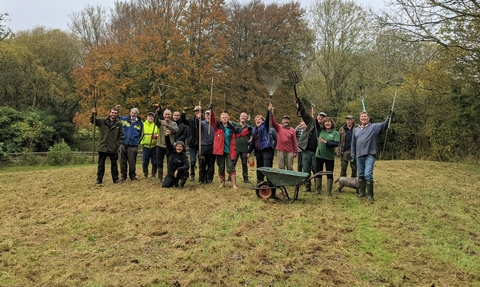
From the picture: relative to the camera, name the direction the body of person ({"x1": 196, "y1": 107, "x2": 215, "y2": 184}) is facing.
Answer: toward the camera

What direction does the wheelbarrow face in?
to the viewer's left

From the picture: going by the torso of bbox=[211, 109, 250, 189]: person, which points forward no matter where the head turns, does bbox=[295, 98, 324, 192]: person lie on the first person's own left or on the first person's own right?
on the first person's own left

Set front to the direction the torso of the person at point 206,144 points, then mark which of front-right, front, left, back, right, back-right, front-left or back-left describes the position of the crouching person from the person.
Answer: right

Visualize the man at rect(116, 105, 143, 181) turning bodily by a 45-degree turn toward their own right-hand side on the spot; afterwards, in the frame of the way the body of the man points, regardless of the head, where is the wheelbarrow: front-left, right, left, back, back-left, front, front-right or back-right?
left

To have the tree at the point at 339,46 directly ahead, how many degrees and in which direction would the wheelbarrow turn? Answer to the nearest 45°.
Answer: approximately 90° to its right

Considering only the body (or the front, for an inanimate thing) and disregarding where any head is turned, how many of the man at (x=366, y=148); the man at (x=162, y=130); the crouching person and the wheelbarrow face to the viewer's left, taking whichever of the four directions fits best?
1

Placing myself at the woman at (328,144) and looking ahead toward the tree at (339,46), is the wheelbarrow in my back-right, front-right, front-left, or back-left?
back-left

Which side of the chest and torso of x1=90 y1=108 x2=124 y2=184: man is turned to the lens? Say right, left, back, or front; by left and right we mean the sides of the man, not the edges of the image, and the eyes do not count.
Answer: front

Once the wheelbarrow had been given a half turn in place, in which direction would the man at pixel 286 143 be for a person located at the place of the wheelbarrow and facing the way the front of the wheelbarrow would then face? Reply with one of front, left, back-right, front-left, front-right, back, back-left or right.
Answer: left

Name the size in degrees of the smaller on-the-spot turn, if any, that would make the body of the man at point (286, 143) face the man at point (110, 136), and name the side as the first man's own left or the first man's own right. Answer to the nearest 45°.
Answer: approximately 90° to the first man's own right

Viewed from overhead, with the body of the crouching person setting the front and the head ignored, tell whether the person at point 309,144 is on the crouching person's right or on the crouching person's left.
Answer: on the crouching person's left

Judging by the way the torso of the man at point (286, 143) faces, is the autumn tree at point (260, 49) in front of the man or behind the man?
behind

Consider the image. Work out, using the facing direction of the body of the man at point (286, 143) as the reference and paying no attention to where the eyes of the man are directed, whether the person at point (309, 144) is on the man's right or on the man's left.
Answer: on the man's left
